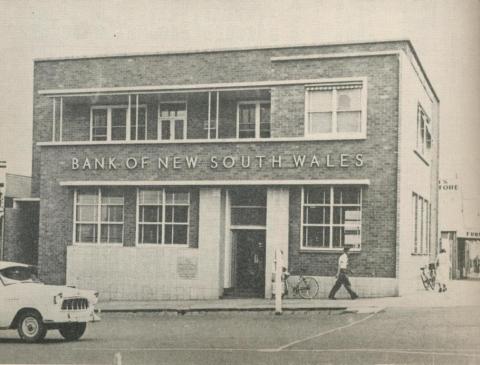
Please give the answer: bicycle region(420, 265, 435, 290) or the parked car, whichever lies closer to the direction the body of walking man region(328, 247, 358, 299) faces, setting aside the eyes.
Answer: the bicycle

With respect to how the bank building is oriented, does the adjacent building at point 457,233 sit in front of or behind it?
behind

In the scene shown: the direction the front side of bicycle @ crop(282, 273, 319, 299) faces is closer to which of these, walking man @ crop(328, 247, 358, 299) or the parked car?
the parked car

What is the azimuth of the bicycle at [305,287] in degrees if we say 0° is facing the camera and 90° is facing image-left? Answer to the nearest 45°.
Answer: approximately 90°

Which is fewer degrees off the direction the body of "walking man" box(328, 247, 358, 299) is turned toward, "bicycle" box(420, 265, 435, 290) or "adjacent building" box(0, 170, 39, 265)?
the bicycle

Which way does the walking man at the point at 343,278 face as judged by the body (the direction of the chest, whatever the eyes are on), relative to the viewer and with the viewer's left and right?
facing to the right of the viewer

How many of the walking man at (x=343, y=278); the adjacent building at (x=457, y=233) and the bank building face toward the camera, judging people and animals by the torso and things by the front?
2

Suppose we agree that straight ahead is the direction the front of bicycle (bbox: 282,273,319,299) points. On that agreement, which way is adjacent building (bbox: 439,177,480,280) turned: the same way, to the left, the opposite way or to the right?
to the left

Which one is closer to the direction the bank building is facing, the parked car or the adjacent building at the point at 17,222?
the parked car

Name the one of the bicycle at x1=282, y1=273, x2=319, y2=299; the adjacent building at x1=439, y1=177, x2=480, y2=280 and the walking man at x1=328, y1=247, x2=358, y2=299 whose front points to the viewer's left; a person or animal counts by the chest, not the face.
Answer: the bicycle
